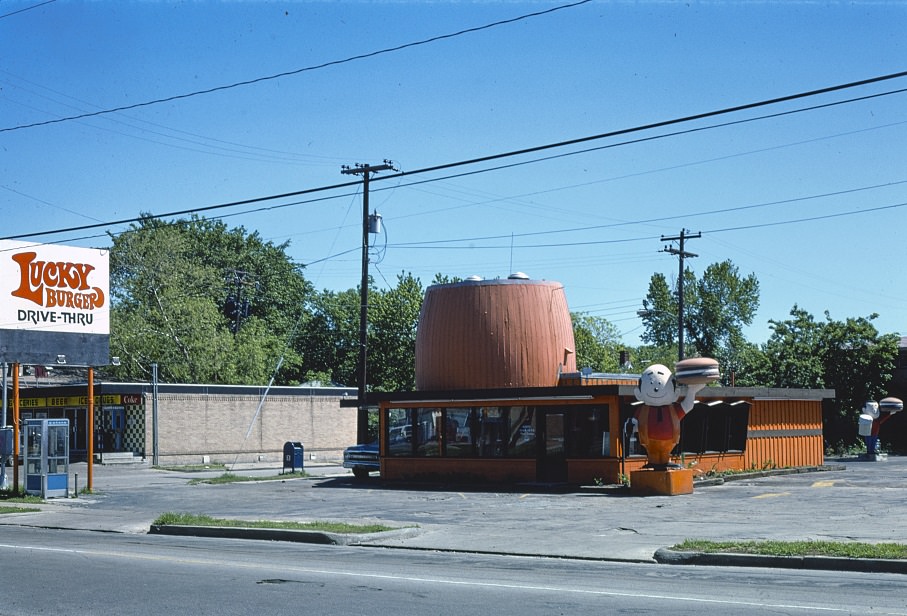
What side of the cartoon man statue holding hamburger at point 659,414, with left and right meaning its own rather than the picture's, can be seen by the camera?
front

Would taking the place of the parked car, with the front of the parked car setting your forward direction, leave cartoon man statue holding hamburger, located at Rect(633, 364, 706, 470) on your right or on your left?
on your left

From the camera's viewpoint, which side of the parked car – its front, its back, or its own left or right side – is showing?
front

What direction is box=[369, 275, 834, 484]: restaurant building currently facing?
toward the camera

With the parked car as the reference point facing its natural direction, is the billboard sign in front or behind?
in front

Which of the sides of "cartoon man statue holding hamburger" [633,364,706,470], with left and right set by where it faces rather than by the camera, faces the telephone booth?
right

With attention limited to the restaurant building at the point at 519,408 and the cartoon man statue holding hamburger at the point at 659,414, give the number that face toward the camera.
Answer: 2

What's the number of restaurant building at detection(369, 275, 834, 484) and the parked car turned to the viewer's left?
0
